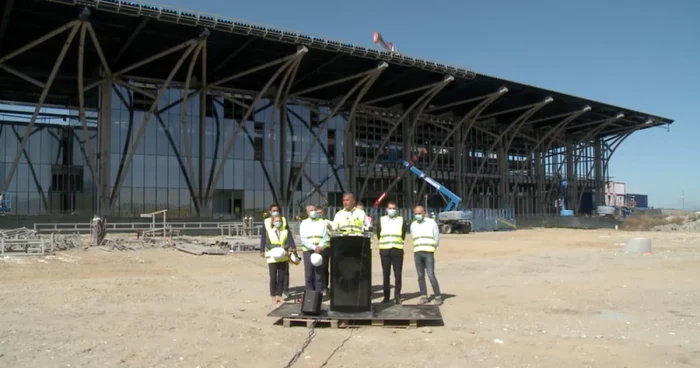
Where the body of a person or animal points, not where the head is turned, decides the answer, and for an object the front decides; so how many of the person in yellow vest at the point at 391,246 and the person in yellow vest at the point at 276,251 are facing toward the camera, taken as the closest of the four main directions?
2

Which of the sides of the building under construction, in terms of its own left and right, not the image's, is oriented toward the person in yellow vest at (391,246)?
front

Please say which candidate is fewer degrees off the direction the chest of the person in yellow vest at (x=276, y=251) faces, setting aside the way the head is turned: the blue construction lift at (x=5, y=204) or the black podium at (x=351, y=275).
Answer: the black podium

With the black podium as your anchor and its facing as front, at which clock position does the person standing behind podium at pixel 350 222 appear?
The person standing behind podium is roughly at 6 o'clock from the black podium.

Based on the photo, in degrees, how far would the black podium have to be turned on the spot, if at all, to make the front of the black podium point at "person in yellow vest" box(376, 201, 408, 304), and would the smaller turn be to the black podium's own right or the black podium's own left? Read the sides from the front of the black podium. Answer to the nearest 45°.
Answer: approximately 135° to the black podium's own left

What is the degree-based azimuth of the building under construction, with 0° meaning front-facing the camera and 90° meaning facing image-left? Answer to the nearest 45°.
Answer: approximately 315°

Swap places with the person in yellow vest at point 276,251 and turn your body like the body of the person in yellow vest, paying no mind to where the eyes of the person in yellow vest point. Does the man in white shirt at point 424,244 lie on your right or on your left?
on your left
